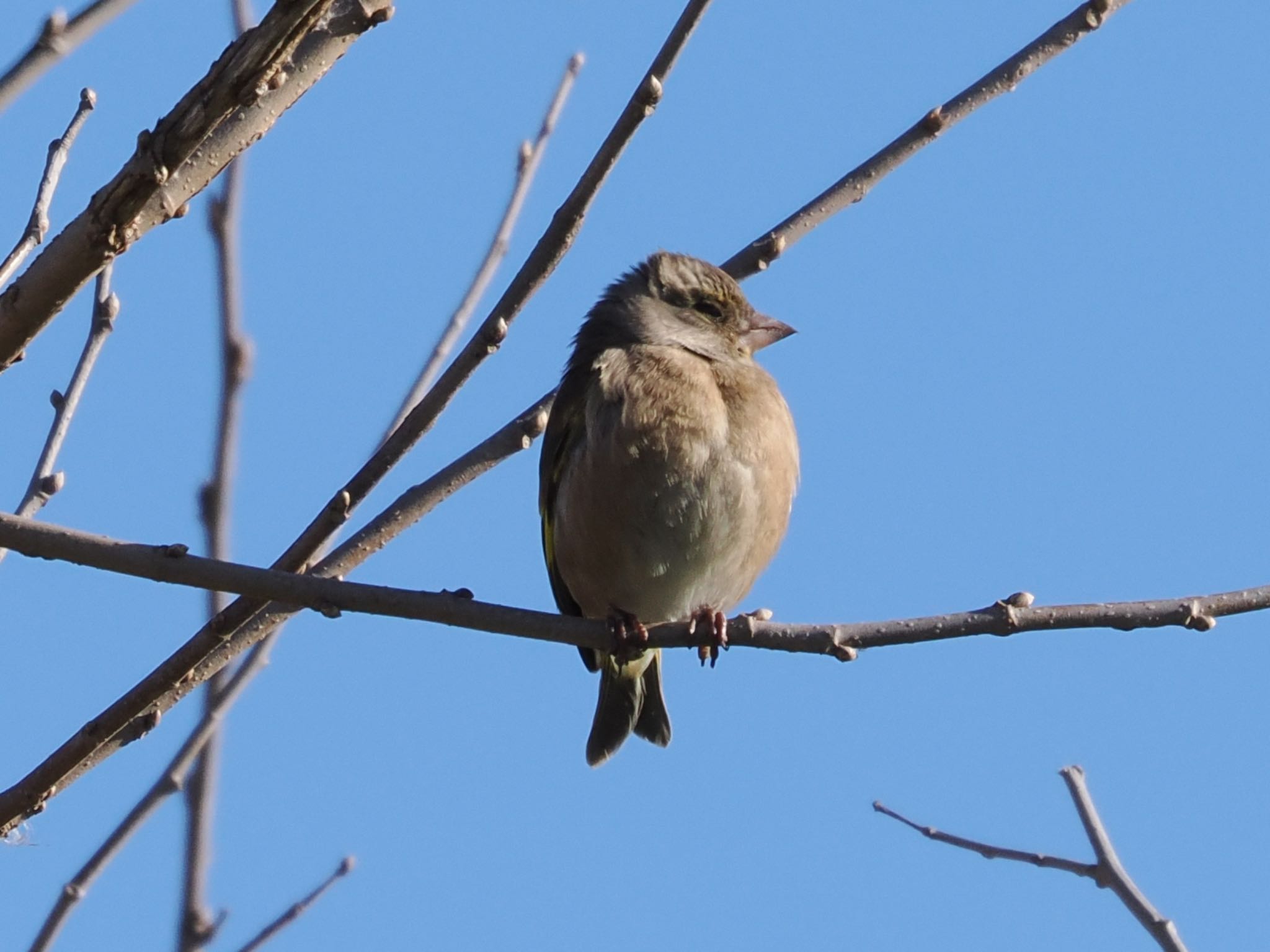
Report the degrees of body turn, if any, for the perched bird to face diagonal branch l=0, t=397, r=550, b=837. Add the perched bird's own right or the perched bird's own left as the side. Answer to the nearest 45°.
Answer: approximately 90° to the perched bird's own right

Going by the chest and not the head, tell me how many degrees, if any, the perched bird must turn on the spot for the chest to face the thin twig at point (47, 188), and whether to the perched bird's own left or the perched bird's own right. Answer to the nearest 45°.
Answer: approximately 90° to the perched bird's own right

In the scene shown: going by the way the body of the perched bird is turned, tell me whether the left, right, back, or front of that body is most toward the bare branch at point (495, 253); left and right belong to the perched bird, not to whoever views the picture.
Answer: right

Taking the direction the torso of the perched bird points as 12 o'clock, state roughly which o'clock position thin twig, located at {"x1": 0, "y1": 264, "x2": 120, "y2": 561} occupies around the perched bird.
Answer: The thin twig is roughly at 3 o'clock from the perched bird.

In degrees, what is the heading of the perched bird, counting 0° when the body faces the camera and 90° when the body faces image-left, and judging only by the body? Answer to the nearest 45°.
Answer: approximately 315°

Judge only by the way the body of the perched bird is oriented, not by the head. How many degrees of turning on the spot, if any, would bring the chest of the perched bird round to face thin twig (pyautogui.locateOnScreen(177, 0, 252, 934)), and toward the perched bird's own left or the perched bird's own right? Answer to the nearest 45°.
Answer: approximately 90° to the perched bird's own right
